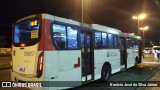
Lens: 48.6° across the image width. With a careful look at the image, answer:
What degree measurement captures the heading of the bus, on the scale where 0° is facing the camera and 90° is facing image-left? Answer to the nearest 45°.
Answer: approximately 225°
